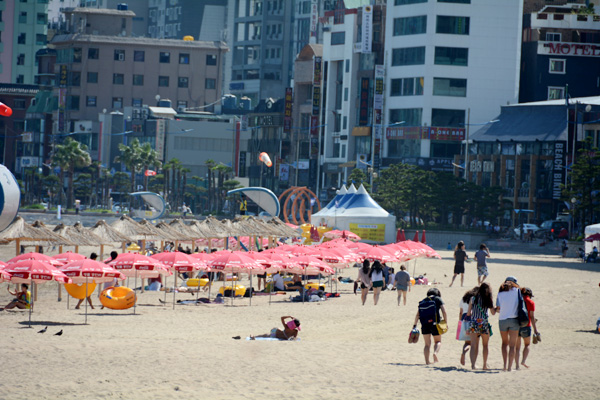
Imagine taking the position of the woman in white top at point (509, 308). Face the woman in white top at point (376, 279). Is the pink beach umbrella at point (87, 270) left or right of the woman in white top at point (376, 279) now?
left

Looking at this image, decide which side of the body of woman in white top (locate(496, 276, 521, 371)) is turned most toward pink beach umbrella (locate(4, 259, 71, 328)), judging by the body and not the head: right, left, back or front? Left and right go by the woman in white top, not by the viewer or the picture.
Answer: left

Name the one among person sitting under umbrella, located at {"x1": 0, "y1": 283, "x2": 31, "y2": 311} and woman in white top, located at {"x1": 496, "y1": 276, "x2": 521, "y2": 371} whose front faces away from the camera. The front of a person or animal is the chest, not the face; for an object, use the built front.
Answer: the woman in white top

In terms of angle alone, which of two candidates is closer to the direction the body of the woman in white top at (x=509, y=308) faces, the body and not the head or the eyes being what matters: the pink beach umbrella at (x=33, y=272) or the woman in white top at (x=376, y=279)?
the woman in white top

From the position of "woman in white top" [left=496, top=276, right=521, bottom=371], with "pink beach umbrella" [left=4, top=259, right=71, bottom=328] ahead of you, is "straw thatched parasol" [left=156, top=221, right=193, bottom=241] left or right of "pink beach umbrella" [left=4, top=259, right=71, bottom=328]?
right

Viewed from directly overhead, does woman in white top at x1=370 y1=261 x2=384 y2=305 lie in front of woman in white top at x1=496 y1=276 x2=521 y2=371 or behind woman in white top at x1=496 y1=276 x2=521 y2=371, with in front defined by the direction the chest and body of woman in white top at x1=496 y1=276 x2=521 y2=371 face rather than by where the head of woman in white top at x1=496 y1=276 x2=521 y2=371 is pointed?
in front

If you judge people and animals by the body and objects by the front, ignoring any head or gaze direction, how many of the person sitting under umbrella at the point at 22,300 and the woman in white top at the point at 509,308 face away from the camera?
1

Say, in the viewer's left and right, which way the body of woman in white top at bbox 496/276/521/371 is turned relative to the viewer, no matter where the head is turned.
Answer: facing away from the viewer
